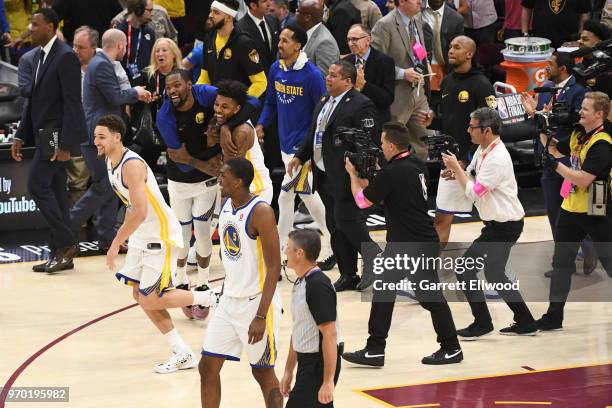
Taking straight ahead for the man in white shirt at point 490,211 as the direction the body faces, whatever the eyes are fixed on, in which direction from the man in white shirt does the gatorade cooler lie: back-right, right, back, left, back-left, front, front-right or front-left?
right

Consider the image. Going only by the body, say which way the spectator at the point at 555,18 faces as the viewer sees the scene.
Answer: toward the camera

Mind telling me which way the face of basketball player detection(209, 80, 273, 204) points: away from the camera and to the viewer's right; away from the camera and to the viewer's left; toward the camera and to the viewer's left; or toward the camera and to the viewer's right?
toward the camera and to the viewer's left

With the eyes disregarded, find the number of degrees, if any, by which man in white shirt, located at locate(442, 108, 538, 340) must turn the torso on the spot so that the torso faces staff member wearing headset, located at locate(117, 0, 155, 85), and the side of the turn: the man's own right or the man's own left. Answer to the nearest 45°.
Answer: approximately 45° to the man's own right

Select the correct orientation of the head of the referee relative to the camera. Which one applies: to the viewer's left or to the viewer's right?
to the viewer's left

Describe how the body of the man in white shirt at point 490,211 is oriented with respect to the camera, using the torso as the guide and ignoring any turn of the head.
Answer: to the viewer's left

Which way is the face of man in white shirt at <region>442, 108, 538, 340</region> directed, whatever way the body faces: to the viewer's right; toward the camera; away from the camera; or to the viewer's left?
to the viewer's left

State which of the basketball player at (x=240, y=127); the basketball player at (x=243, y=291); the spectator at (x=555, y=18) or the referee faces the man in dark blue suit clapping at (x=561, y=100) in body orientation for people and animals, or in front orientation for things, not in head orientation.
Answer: the spectator

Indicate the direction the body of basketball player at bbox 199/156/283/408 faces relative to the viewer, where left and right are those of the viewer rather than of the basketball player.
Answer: facing the viewer and to the left of the viewer

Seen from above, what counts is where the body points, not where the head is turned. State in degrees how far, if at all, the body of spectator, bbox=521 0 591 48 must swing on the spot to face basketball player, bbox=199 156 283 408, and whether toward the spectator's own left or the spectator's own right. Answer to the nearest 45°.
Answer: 0° — they already face them

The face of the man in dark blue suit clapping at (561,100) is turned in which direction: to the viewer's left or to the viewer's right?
to the viewer's left

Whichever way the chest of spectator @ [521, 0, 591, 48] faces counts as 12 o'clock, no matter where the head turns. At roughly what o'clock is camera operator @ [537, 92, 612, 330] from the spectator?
The camera operator is roughly at 12 o'clock from the spectator.
